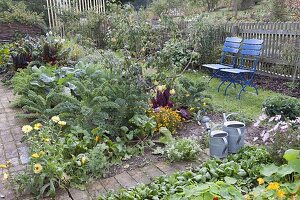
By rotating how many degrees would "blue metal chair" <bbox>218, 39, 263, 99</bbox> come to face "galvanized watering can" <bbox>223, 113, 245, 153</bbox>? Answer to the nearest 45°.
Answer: approximately 45° to its left

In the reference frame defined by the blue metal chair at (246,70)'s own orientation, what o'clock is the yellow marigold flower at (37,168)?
The yellow marigold flower is roughly at 11 o'clock from the blue metal chair.

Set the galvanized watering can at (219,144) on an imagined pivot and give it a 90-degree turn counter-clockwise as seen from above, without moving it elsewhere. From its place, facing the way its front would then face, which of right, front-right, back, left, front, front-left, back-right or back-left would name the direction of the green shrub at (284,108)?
back

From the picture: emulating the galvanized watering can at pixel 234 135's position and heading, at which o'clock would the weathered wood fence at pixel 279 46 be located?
The weathered wood fence is roughly at 2 o'clock from the galvanized watering can.

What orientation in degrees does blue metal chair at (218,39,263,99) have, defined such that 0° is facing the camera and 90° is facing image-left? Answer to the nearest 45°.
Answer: approximately 45°

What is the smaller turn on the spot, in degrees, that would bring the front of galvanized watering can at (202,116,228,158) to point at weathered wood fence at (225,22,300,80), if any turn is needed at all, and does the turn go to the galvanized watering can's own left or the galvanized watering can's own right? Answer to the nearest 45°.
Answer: approximately 45° to the galvanized watering can's own right

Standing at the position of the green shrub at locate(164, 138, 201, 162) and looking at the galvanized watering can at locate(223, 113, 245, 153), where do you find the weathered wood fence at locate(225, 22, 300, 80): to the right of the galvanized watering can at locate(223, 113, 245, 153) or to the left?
left

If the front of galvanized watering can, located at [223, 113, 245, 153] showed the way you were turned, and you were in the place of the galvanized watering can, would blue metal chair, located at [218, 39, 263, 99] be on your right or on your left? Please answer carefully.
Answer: on your right

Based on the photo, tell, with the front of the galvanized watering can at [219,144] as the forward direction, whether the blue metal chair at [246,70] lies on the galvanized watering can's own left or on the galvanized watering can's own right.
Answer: on the galvanized watering can's own right

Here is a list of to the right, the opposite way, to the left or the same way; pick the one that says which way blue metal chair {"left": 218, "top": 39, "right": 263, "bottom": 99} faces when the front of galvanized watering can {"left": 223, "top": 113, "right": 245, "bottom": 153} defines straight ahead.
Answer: to the left
